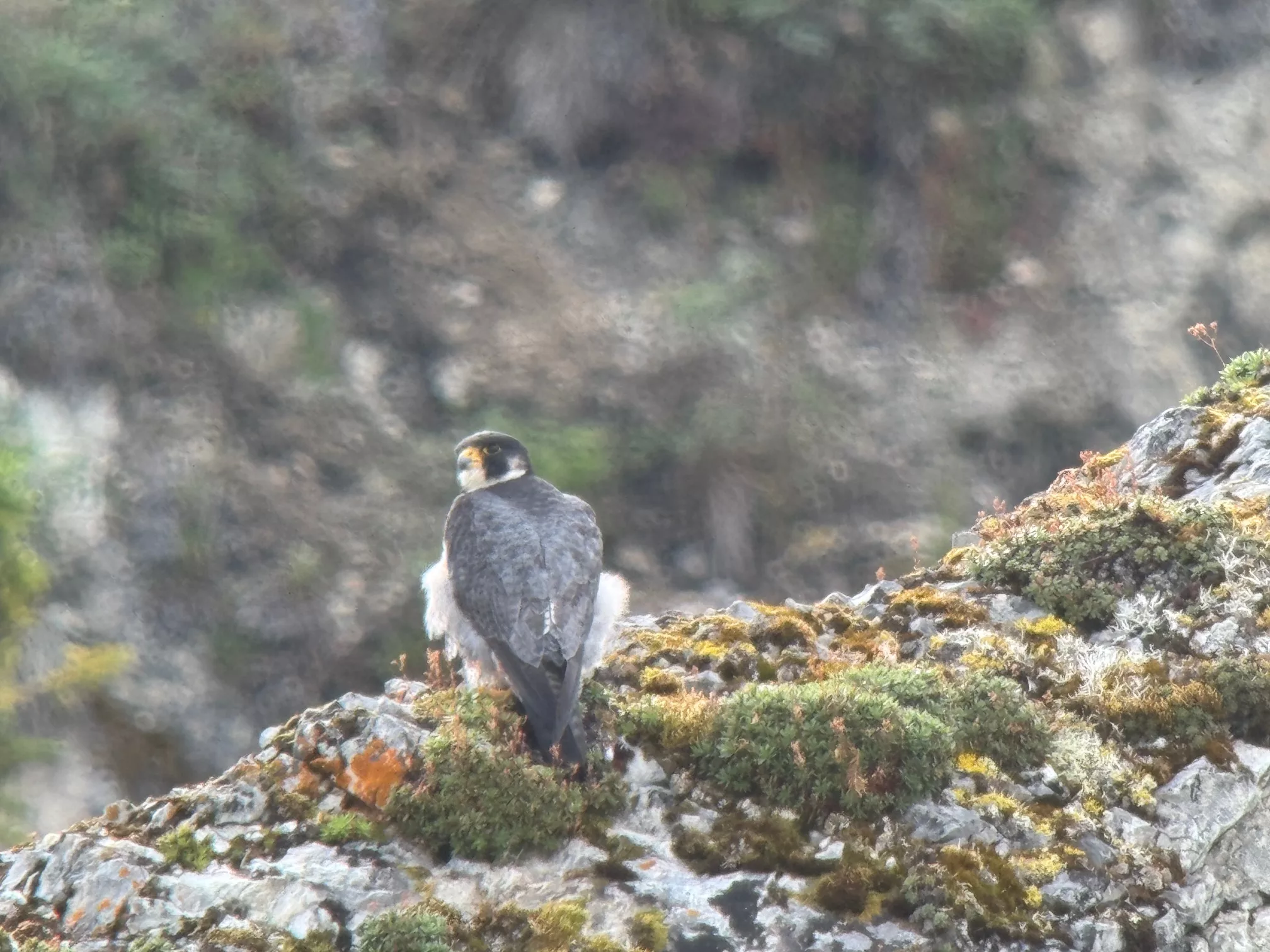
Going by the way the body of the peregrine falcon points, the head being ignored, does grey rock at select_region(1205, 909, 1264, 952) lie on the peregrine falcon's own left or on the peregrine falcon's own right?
on the peregrine falcon's own right

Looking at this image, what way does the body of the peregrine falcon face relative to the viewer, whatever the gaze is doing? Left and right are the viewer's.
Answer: facing away from the viewer
